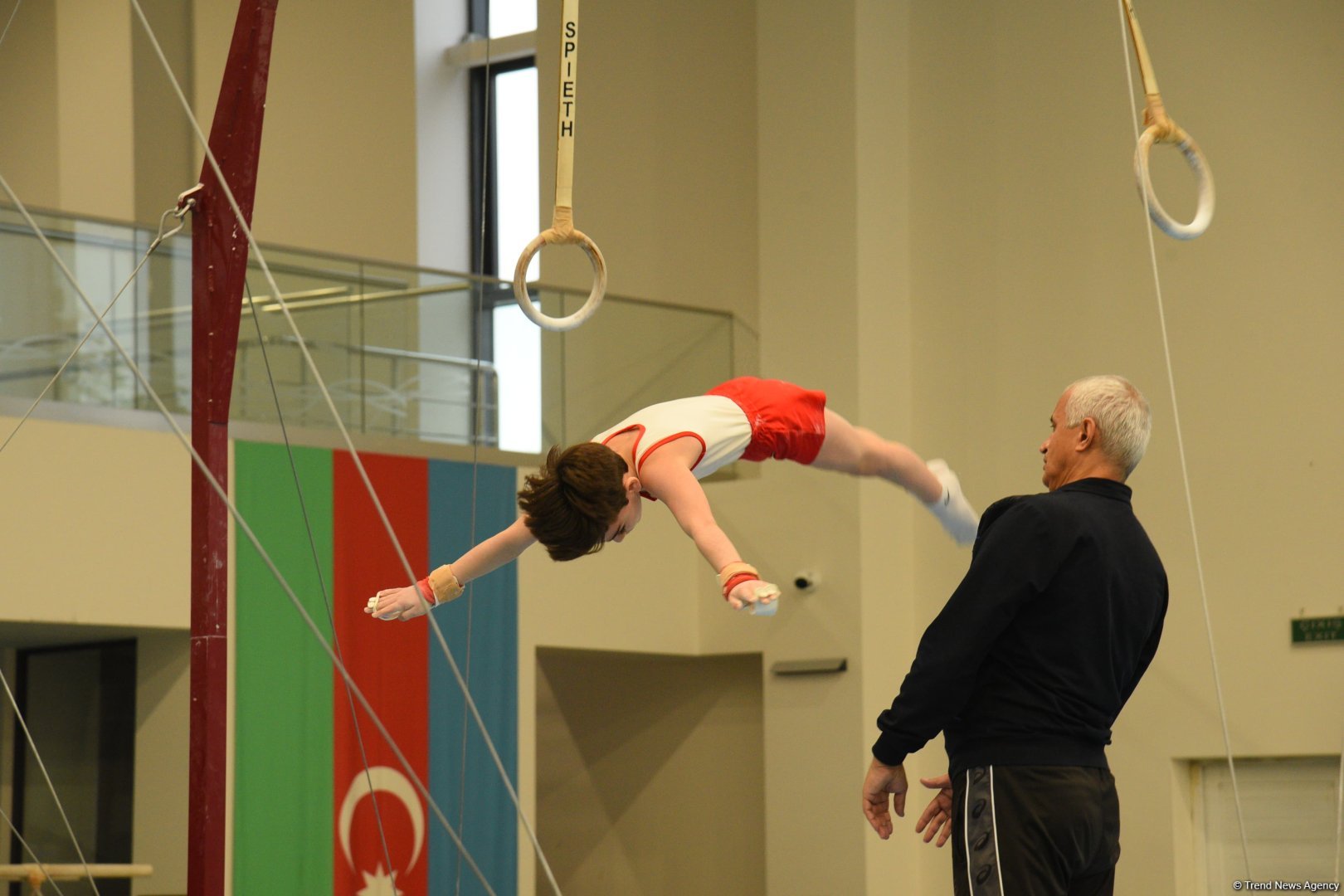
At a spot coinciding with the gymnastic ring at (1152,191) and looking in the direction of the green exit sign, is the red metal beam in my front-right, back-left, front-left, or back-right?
back-left

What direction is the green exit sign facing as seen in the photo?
toward the camera

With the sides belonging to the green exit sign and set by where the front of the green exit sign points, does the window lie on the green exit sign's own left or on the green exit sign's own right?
on the green exit sign's own right

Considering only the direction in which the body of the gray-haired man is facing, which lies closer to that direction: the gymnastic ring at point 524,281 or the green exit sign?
the gymnastic ring

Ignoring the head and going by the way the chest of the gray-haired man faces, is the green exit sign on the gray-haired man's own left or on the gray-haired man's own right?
on the gray-haired man's own right

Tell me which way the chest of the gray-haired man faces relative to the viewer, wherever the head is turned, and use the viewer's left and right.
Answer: facing away from the viewer and to the left of the viewer

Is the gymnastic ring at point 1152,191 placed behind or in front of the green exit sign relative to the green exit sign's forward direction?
in front

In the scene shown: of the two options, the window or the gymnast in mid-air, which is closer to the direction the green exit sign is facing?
the gymnast in mid-air

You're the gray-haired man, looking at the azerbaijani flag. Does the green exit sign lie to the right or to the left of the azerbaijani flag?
right

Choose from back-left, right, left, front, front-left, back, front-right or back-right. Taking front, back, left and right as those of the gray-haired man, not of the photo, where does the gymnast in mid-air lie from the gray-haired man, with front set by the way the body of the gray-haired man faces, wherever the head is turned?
front

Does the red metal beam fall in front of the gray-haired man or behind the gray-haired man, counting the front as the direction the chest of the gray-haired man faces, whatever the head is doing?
in front

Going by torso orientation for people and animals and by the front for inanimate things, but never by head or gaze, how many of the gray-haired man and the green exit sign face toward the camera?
1

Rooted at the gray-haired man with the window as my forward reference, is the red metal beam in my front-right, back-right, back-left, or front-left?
front-left

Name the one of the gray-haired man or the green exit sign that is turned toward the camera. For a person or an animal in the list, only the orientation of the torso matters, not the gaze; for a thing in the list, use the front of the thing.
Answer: the green exit sign

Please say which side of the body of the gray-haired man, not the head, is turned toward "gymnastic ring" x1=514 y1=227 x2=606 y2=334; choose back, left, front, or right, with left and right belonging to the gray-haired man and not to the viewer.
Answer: front

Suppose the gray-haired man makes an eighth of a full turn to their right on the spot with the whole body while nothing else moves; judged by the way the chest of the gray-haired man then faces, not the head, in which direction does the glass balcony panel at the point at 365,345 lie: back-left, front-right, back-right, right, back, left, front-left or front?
front-left

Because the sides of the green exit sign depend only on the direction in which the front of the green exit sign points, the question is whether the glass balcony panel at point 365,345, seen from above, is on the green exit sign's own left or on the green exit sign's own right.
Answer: on the green exit sign's own right
